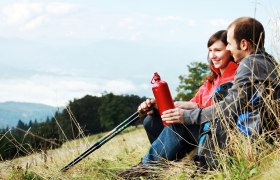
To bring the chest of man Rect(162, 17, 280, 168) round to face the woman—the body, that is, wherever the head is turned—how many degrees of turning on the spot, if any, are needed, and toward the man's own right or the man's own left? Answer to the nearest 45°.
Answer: approximately 45° to the man's own right

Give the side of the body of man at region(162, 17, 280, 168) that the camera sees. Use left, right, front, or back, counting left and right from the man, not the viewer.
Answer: left

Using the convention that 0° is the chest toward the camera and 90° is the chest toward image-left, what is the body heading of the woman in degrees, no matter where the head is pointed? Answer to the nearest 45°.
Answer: approximately 45°

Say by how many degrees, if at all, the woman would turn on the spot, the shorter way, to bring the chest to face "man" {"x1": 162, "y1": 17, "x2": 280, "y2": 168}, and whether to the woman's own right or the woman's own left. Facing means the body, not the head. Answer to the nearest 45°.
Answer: approximately 90° to the woman's own left
